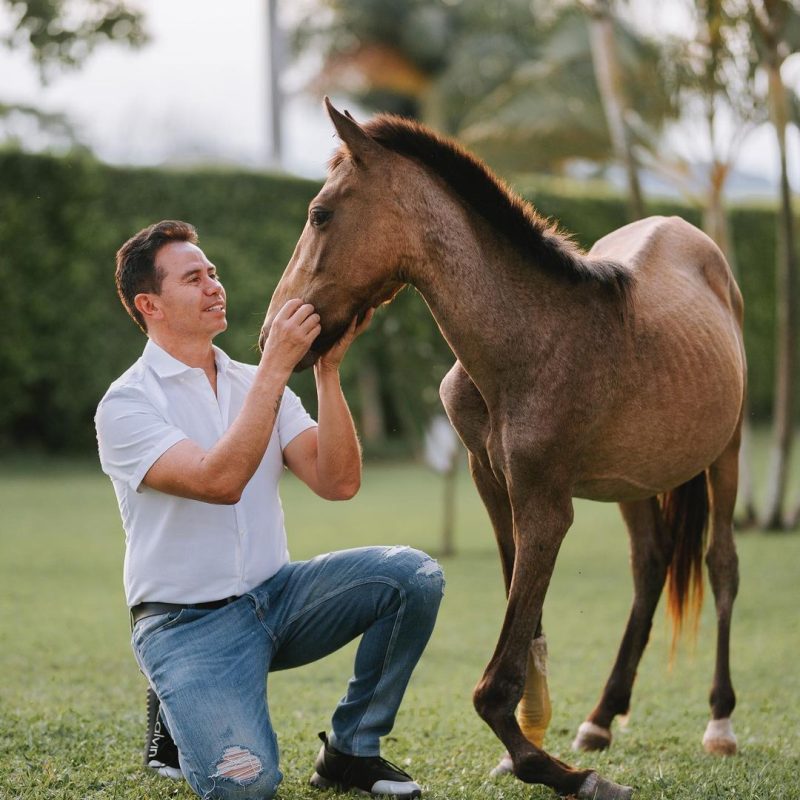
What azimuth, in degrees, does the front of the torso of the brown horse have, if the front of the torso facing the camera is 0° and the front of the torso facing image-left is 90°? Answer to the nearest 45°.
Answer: approximately 45°

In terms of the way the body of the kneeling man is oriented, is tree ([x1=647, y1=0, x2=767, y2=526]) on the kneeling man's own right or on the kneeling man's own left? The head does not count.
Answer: on the kneeling man's own left

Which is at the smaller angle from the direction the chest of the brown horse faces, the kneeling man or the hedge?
the kneeling man

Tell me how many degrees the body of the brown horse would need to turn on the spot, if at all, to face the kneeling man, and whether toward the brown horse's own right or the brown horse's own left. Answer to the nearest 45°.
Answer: approximately 45° to the brown horse's own right

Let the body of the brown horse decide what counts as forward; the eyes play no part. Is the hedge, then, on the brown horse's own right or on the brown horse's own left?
on the brown horse's own right

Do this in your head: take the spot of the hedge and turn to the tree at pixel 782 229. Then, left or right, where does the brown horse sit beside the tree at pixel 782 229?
right

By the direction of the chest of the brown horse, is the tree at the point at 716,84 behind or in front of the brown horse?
behind

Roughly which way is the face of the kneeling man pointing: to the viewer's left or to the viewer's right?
to the viewer's right

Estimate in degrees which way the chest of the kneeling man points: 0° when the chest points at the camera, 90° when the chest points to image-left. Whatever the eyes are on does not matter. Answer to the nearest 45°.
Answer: approximately 315°

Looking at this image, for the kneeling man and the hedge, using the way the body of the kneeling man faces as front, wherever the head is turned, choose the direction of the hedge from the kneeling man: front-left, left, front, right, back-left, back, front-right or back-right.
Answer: back-left

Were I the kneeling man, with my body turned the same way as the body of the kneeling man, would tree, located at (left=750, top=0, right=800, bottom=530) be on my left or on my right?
on my left

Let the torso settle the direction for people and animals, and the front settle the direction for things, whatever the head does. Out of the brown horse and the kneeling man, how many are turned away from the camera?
0
